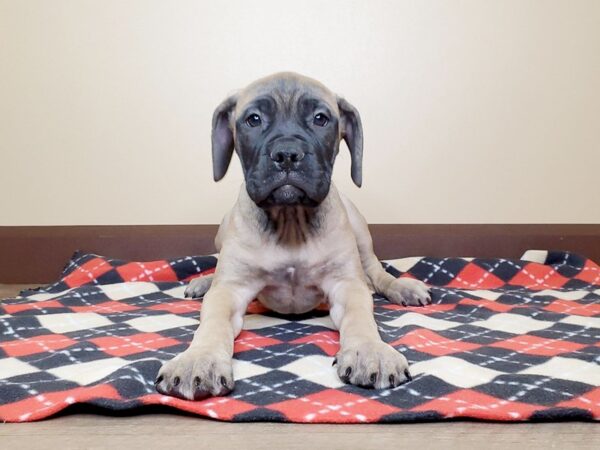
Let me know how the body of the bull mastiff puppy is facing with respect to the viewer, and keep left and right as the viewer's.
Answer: facing the viewer
